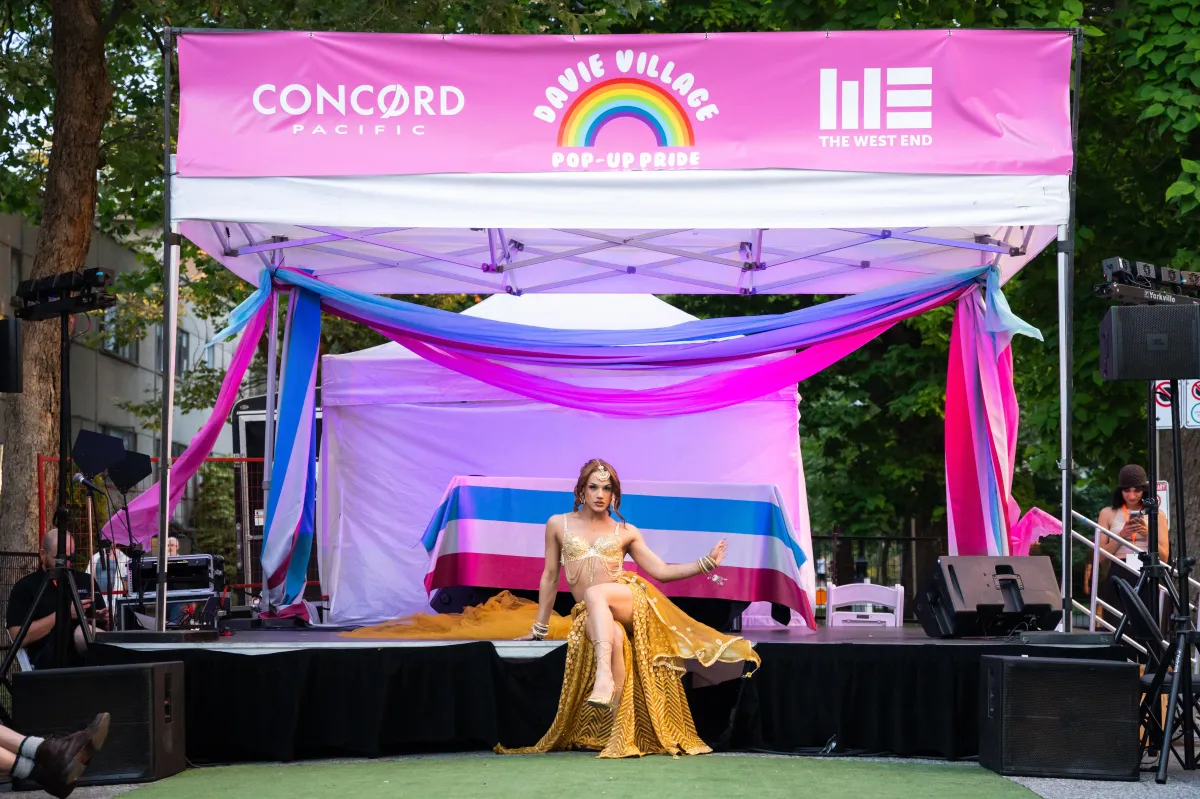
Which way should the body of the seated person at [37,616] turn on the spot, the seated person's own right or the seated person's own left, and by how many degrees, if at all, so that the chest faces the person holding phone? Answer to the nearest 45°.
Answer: approximately 45° to the seated person's own left

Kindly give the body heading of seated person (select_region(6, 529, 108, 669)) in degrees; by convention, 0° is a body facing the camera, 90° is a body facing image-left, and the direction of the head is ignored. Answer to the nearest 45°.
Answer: approximately 315°

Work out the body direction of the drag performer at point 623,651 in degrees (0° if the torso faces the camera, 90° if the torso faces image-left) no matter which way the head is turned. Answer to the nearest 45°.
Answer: approximately 0°

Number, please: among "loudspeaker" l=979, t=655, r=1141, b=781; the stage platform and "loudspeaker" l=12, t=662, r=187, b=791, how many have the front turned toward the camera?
3

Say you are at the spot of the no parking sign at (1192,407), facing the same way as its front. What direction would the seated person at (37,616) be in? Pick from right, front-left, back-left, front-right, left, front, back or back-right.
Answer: front-right

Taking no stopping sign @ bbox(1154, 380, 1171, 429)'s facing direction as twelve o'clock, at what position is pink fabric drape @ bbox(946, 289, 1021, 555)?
The pink fabric drape is roughly at 2 o'clock from the no stopping sign.

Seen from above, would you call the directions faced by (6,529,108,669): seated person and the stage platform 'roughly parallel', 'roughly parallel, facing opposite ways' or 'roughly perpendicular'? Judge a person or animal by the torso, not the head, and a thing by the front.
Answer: roughly perpendicular

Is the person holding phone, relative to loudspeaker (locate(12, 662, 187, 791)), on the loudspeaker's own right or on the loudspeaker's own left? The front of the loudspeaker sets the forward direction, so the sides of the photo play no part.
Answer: on the loudspeaker's own left

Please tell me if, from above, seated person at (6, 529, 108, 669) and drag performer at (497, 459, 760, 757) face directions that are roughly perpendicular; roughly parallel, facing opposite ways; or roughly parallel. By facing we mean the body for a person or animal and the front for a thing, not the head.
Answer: roughly perpendicular
